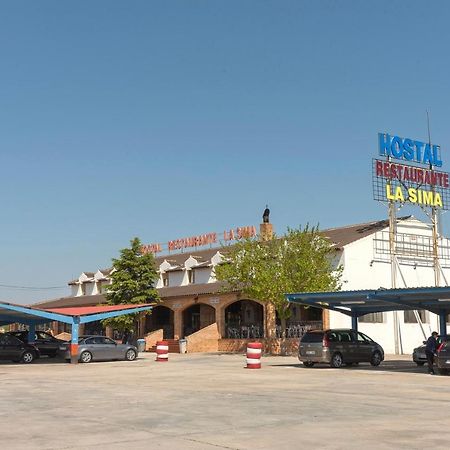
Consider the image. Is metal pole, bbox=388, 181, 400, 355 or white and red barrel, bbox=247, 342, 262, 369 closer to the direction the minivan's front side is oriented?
the metal pole

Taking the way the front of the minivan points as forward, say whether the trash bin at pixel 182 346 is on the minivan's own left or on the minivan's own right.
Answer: on the minivan's own left

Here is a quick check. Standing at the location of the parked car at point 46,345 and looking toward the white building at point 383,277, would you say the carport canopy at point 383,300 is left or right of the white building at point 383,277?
right

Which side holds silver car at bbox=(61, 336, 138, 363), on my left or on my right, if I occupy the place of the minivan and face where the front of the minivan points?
on my left

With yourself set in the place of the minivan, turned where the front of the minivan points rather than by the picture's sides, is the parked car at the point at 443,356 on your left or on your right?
on your right

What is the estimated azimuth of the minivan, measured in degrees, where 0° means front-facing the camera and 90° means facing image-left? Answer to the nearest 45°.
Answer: approximately 225°
